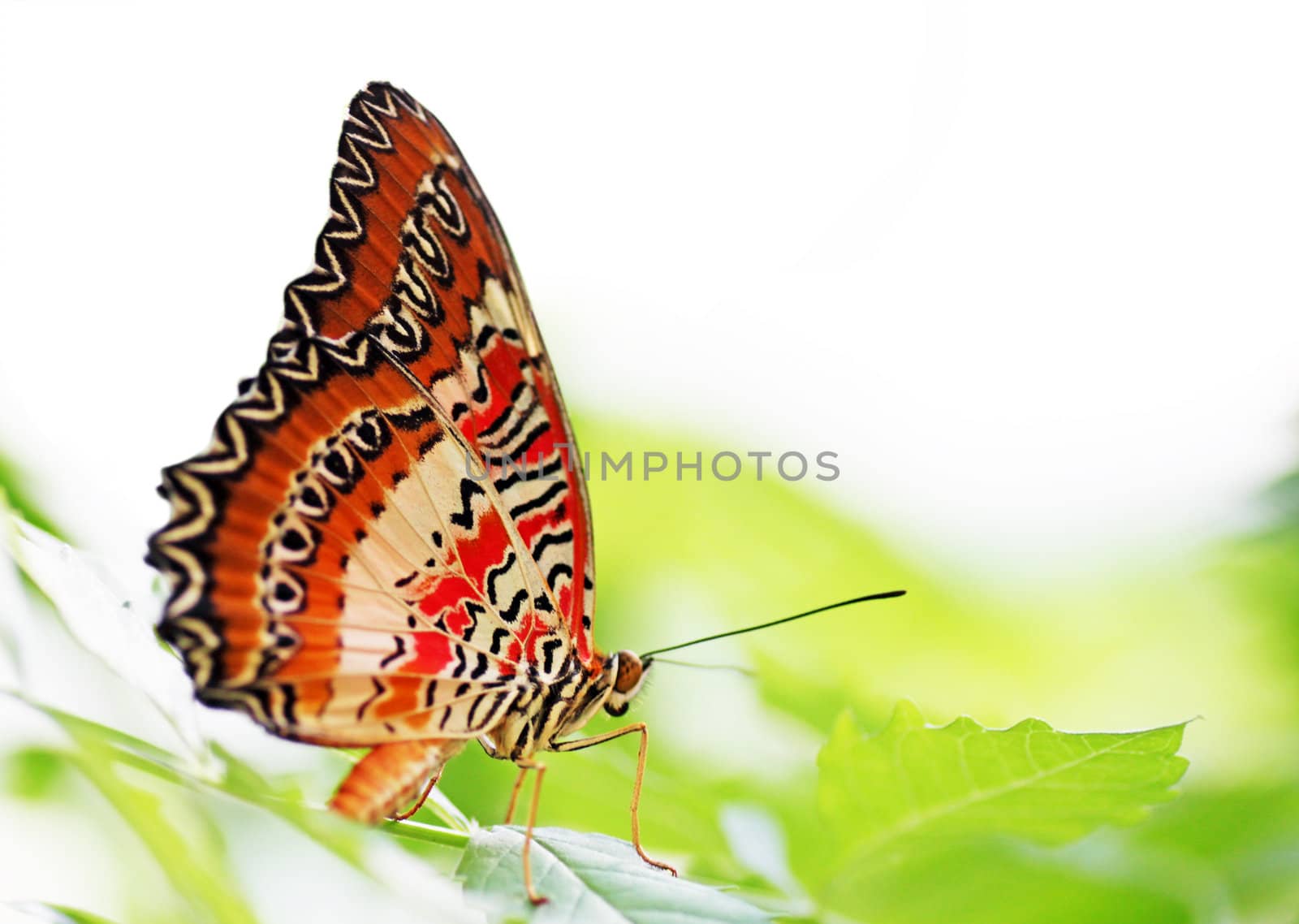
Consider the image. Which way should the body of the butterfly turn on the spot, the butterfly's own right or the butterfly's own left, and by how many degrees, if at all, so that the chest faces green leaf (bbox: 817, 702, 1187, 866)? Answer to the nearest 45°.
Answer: approximately 45° to the butterfly's own right

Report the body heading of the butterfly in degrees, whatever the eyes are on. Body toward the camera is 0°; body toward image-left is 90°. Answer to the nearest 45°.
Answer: approximately 270°
